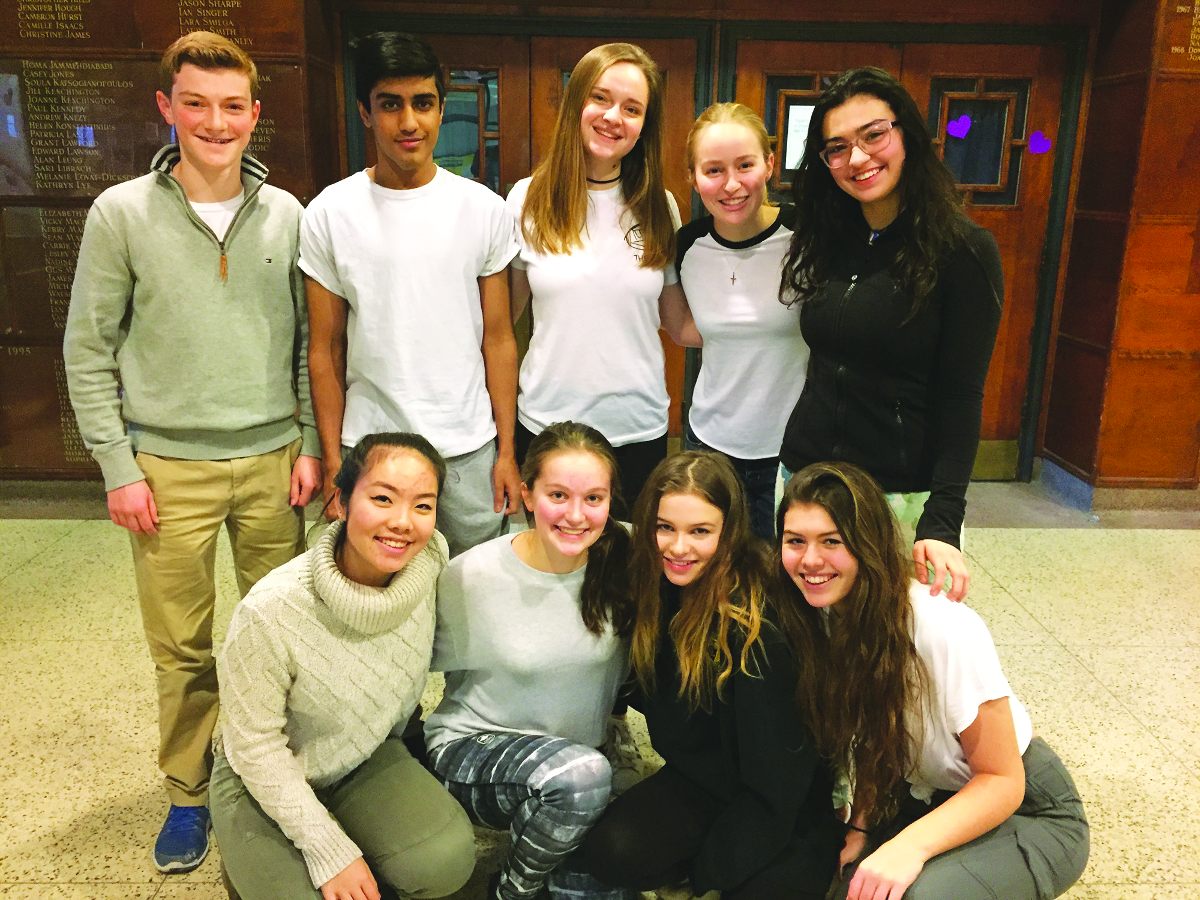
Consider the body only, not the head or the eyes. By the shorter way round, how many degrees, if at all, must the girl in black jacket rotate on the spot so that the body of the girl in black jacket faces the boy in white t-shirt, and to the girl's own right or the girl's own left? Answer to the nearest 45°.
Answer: approximately 45° to the girl's own right

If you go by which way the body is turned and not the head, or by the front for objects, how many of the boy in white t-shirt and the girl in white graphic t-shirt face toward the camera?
2

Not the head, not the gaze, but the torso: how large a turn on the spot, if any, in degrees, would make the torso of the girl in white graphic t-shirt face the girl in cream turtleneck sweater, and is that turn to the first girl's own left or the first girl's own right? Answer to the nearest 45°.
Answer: approximately 45° to the first girl's own right

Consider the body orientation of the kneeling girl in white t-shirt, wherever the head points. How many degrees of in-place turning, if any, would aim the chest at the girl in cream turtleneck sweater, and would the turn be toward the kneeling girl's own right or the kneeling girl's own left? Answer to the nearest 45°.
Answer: approximately 45° to the kneeling girl's own right

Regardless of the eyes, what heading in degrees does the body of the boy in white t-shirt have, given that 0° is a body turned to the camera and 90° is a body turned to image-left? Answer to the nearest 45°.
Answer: approximately 0°
